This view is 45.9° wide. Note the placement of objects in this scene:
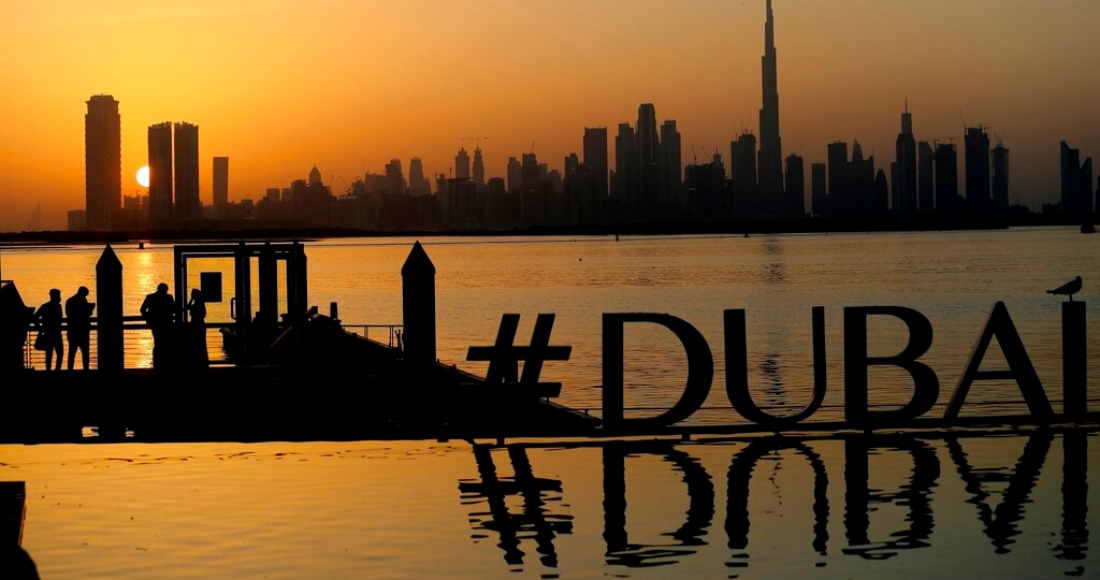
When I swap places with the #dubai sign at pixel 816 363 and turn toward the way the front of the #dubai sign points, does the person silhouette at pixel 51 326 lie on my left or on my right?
on my right

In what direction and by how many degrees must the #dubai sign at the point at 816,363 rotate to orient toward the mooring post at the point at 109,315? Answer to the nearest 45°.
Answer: approximately 90° to its right

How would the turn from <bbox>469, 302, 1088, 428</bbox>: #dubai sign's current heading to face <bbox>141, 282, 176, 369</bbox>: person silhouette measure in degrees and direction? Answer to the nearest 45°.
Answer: approximately 90° to its right

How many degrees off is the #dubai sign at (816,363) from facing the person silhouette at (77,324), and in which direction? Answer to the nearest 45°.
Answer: approximately 90° to its right

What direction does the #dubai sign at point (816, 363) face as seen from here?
toward the camera
